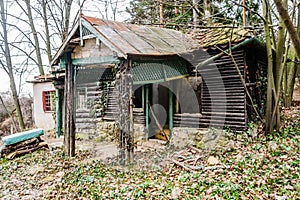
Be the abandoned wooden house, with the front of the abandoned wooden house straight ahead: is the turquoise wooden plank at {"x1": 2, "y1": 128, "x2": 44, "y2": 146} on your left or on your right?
on your right

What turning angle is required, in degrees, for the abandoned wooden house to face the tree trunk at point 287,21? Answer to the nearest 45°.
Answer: approximately 45° to its left

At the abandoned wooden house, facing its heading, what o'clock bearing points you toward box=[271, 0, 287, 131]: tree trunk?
The tree trunk is roughly at 8 o'clock from the abandoned wooden house.

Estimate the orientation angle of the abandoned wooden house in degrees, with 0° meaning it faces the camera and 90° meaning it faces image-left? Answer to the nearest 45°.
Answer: approximately 45°
